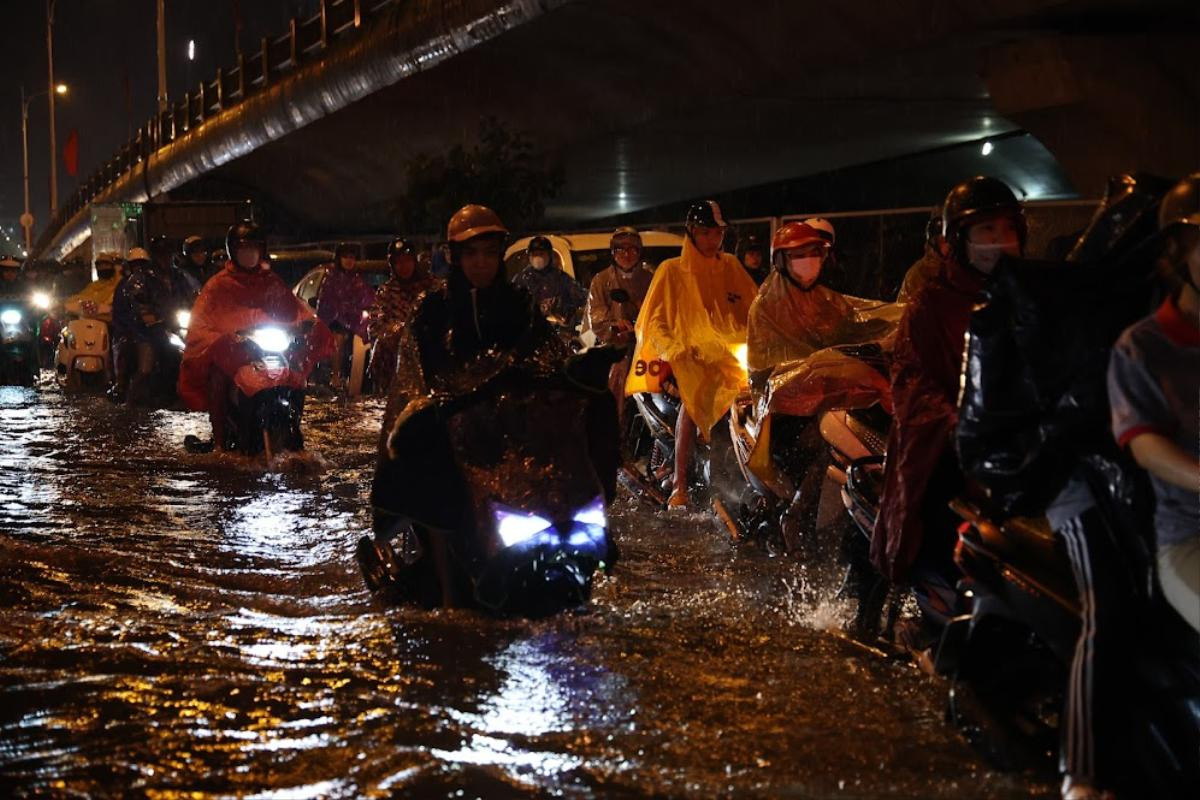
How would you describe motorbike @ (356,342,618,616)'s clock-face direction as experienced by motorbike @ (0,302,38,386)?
motorbike @ (356,342,618,616) is roughly at 12 o'clock from motorbike @ (0,302,38,386).

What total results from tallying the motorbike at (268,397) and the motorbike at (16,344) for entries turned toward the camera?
2

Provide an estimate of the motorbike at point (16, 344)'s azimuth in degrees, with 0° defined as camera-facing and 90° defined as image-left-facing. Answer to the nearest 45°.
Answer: approximately 0°

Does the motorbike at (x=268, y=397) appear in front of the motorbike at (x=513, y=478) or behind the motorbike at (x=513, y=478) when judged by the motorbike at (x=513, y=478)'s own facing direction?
behind

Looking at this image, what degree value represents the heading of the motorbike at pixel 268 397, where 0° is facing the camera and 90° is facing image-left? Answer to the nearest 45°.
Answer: approximately 0°

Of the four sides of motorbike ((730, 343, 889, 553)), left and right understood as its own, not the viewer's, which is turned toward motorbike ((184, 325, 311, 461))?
right

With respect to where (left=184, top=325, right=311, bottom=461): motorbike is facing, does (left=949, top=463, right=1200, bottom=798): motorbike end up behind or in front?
in front

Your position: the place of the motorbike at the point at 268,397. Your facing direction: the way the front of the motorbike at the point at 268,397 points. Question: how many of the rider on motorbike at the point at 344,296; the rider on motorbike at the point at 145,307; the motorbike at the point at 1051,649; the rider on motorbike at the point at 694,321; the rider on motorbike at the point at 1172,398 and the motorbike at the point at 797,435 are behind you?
2

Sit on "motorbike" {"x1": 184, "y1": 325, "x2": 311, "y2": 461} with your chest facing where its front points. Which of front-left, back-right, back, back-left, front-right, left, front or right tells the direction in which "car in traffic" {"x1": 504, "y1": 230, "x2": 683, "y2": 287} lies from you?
back-left
